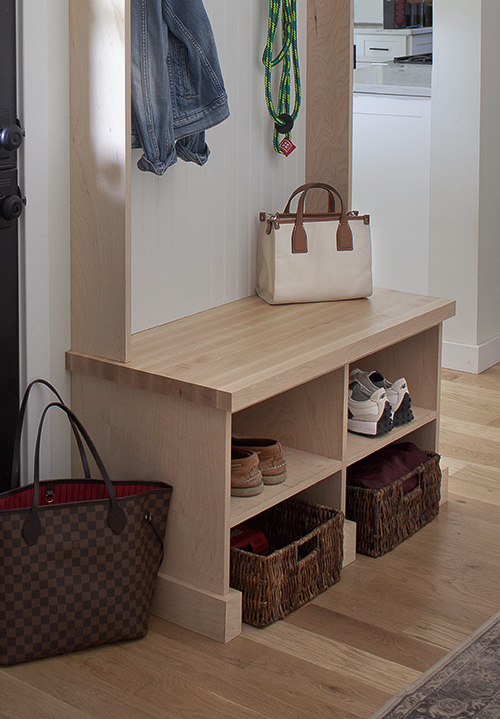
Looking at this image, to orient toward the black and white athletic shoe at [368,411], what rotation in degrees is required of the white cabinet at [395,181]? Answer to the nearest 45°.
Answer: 0° — it already faces it

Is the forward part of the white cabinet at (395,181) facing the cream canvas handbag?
yes

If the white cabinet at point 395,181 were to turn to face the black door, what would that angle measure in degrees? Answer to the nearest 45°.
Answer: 0° — it already faces it

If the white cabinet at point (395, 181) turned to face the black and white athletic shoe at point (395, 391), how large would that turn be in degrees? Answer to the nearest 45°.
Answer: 0° — it already faces it

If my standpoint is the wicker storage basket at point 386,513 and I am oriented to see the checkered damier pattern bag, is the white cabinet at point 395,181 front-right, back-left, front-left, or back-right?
back-right

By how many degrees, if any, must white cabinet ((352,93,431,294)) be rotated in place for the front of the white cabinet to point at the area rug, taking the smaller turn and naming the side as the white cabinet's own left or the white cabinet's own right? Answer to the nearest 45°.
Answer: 0° — it already faces it

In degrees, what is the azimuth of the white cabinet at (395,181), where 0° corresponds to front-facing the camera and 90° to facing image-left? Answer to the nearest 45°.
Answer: approximately 0°

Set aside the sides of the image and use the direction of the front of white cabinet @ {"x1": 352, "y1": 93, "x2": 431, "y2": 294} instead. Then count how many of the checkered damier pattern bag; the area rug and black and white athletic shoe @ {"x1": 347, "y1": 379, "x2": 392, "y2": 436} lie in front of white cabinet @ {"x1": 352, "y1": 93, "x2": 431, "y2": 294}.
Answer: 3
